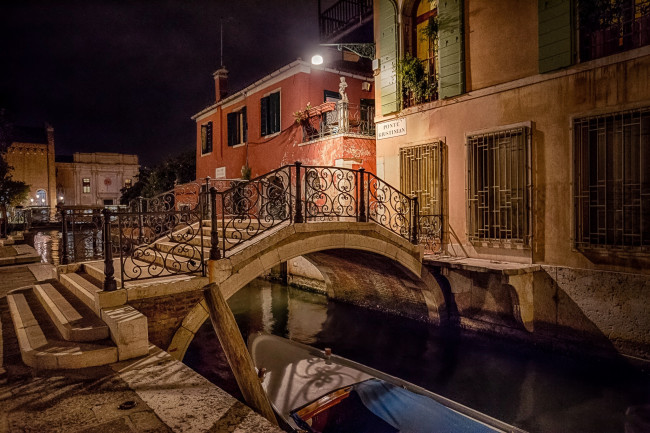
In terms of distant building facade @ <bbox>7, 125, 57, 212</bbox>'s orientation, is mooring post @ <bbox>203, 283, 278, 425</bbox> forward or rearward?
forward

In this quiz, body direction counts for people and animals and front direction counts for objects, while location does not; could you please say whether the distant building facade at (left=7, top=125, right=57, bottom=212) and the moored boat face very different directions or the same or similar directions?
very different directions

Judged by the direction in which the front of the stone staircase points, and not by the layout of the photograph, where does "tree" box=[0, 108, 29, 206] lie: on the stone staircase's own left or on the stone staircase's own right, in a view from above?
on the stone staircase's own right

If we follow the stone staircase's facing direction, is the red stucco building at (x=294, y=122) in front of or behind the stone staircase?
behind

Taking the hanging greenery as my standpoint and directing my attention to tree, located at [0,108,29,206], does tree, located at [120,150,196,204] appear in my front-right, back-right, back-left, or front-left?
front-right

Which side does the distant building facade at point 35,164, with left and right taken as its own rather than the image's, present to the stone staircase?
front

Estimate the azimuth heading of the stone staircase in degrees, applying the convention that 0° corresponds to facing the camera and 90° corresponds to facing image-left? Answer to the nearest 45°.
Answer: approximately 45°

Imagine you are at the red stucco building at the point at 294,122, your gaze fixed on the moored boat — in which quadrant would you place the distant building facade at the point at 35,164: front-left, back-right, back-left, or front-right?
back-right

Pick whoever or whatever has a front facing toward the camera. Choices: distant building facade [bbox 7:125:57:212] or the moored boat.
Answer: the distant building facade

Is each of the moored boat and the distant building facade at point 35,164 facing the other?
yes

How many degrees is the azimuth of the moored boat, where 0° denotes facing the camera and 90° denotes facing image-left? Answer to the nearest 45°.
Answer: approximately 135°

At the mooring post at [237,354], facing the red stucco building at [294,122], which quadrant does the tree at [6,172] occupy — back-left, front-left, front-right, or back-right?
front-left

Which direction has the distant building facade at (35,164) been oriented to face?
toward the camera

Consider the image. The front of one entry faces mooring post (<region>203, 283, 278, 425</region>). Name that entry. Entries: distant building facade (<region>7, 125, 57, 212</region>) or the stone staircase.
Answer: the distant building facade

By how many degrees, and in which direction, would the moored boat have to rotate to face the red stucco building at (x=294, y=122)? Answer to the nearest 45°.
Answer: approximately 45° to its right

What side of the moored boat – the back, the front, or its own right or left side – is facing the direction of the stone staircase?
left

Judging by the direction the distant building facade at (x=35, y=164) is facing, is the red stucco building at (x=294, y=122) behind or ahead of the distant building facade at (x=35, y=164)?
ahead
